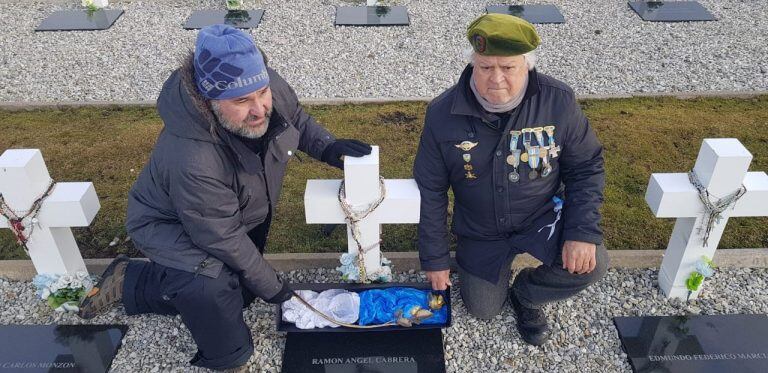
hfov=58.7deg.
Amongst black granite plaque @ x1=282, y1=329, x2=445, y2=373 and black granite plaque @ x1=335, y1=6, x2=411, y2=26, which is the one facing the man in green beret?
black granite plaque @ x1=335, y1=6, x2=411, y2=26

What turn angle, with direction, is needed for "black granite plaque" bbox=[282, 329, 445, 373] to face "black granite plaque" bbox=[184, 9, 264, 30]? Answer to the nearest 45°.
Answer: approximately 180°

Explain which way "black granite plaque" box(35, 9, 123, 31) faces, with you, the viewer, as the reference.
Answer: facing the viewer

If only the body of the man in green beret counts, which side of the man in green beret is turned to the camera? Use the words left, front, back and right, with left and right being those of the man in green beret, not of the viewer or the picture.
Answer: front

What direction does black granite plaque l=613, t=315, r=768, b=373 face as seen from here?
toward the camera

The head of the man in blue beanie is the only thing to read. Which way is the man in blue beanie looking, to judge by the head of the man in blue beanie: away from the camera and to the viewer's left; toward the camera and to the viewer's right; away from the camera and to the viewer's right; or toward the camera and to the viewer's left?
toward the camera and to the viewer's right

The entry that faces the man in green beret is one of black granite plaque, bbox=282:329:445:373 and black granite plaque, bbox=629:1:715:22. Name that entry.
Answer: black granite plaque, bbox=629:1:715:22

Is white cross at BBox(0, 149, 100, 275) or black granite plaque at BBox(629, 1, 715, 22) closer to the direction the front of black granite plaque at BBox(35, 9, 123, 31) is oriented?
the white cross

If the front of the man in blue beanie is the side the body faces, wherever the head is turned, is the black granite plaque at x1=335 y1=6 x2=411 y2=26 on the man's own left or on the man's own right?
on the man's own left

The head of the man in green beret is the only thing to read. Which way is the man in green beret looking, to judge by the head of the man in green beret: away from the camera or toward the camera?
toward the camera

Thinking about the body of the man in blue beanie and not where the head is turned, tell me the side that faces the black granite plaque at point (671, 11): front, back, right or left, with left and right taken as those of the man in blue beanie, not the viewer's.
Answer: left

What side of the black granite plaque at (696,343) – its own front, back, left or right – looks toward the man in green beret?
right

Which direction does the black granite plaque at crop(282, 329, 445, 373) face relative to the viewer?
toward the camera

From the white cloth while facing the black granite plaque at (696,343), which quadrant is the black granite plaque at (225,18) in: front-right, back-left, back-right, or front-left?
back-left

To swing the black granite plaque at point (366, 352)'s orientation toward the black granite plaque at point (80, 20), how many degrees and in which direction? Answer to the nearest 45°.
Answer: approximately 135° to its right

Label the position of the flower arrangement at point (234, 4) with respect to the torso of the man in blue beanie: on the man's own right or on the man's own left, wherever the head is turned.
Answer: on the man's own left
